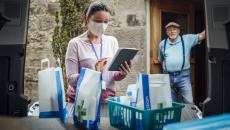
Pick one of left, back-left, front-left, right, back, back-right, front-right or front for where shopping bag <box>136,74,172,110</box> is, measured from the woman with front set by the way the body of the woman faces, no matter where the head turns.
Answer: front-left

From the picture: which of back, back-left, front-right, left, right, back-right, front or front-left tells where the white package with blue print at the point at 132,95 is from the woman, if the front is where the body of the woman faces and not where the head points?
front-left

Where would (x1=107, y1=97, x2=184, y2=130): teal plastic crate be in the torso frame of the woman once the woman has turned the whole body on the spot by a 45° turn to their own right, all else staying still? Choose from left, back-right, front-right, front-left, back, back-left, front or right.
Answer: left

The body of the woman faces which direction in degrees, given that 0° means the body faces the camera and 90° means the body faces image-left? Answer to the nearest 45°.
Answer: approximately 315°

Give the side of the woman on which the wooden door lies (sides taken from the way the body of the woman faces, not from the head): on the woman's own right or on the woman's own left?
on the woman's own left

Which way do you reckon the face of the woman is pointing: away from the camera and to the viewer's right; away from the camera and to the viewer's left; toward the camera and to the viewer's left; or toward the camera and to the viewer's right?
toward the camera and to the viewer's right

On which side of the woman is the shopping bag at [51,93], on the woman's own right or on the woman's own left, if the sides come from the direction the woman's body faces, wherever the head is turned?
on the woman's own right

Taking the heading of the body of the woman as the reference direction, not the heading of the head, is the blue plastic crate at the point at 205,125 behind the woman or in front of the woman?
in front
